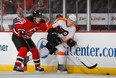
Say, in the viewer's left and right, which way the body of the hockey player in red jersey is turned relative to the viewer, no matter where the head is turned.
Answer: facing the viewer and to the right of the viewer

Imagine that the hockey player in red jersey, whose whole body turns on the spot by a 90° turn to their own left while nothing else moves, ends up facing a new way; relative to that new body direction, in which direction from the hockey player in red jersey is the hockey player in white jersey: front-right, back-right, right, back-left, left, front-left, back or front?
front-right
